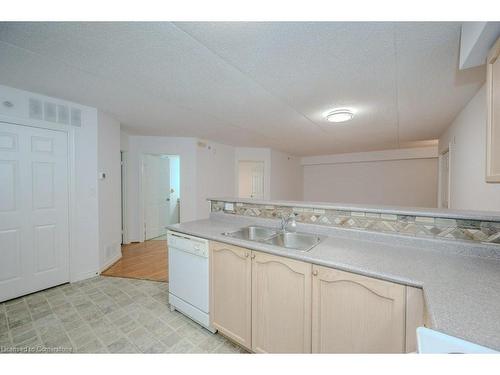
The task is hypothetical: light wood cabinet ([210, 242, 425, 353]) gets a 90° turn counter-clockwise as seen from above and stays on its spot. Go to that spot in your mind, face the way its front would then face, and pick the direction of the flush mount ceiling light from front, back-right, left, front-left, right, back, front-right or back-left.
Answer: back-left

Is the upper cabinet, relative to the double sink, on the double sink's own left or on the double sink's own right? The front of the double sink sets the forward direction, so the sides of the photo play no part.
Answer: on the double sink's own left

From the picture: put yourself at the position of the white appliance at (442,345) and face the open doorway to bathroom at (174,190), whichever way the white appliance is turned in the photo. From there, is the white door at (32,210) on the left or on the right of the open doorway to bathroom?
left

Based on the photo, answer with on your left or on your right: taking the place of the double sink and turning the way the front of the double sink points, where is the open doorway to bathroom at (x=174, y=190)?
on your right

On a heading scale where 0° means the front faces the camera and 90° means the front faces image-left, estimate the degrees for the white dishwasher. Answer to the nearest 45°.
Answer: approximately 45°

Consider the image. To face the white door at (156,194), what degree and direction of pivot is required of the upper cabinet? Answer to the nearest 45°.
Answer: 0° — it already faces it

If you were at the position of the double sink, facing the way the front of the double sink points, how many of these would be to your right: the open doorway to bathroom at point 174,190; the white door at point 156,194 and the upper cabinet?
2

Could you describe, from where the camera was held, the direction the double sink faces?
facing the viewer and to the left of the viewer

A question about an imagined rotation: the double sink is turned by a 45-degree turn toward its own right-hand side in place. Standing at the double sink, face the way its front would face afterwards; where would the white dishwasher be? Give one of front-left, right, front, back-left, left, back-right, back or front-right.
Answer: front

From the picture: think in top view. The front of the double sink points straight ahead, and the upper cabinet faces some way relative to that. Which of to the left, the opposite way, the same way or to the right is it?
to the right

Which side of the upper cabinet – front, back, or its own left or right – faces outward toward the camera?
left

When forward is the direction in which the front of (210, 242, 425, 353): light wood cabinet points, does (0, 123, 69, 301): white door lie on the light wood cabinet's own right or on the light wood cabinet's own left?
on the light wood cabinet's own right

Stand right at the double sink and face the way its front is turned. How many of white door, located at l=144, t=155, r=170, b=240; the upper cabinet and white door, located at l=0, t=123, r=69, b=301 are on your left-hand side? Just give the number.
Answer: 1

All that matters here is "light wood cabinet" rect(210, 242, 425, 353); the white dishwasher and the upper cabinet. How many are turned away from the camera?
0

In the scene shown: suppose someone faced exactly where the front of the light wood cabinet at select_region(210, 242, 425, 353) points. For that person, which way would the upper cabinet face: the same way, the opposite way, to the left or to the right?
to the right
